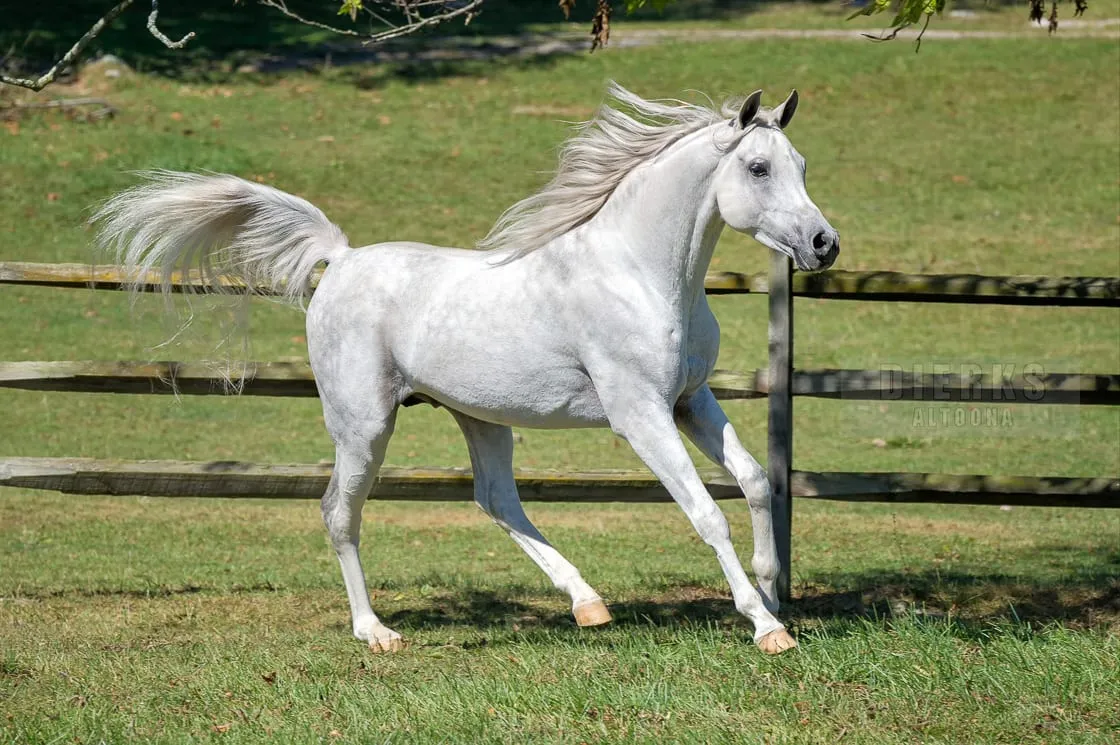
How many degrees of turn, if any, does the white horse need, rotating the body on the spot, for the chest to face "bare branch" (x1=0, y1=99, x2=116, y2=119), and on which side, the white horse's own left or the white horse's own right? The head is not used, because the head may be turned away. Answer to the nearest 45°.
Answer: approximately 90° to the white horse's own left

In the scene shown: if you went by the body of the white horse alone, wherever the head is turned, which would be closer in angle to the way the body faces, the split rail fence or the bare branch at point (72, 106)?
the split rail fence

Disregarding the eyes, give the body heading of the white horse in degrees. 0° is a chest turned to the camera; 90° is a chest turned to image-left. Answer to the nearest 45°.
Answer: approximately 270°

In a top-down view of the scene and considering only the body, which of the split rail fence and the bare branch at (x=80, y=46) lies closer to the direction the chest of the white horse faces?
the split rail fence

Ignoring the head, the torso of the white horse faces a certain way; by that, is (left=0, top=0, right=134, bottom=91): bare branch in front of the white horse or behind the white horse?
behind
